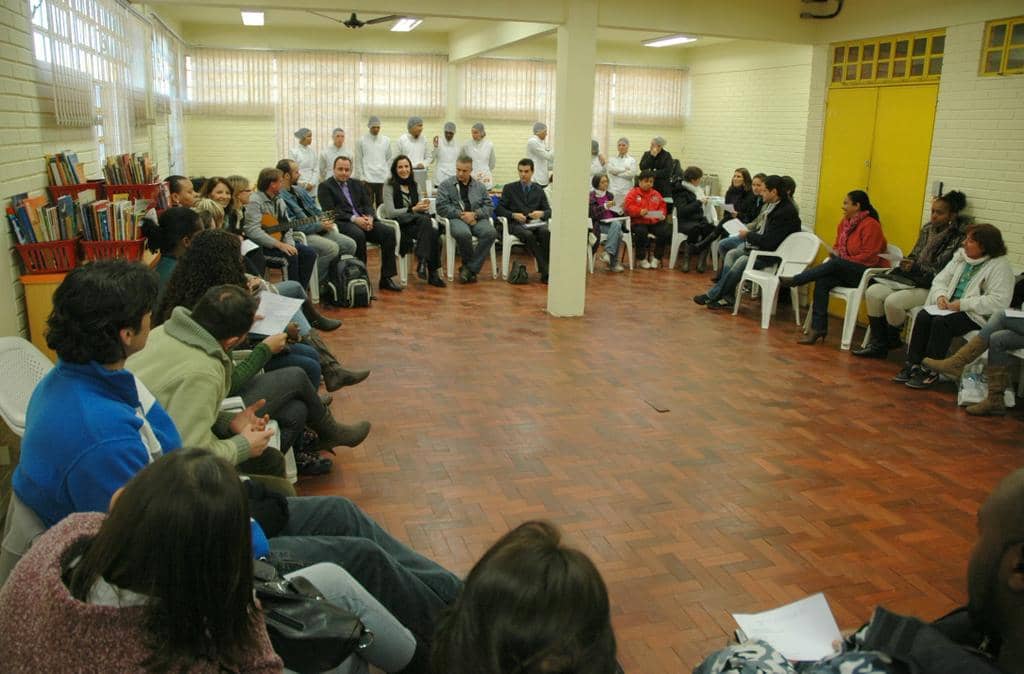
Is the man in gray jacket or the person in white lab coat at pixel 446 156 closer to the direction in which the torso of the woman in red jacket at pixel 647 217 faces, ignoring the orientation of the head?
the man in gray jacket

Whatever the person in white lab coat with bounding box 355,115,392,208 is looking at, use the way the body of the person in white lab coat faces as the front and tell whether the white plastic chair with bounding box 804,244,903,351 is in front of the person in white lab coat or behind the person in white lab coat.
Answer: in front

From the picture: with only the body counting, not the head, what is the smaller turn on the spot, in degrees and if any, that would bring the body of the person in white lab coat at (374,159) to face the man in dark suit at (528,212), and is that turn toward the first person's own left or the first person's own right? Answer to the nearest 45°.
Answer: approximately 45° to the first person's own left

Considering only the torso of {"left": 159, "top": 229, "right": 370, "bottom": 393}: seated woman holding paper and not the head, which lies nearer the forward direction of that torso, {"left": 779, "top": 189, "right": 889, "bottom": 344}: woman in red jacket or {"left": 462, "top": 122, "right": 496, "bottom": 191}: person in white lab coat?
the woman in red jacket

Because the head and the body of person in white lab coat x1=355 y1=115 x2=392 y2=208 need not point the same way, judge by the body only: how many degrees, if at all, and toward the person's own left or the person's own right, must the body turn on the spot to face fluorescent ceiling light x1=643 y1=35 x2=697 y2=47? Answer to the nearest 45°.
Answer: approximately 90° to the person's own left

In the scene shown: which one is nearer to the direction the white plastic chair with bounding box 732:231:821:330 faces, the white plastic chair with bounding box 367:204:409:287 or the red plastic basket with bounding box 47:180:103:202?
the red plastic basket

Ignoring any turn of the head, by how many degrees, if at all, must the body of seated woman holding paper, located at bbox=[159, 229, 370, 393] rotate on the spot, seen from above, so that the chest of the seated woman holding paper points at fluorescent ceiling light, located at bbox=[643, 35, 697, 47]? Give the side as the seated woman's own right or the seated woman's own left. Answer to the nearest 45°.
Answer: approximately 45° to the seated woman's own left

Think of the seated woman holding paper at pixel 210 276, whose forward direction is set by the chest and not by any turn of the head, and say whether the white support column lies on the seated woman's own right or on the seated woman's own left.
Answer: on the seated woman's own left

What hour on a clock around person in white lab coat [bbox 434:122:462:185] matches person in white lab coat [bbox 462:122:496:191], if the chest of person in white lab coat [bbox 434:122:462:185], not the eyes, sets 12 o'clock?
person in white lab coat [bbox 462:122:496:191] is roughly at 10 o'clock from person in white lab coat [bbox 434:122:462:185].

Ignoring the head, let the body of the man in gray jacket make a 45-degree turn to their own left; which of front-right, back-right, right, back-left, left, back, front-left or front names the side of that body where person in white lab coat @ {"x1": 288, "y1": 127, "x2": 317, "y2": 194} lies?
back

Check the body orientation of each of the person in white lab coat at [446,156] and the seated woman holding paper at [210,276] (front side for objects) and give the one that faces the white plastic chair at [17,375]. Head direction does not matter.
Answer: the person in white lab coat

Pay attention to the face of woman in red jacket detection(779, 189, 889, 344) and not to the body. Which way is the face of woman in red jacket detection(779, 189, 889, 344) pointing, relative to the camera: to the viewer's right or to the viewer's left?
to the viewer's left

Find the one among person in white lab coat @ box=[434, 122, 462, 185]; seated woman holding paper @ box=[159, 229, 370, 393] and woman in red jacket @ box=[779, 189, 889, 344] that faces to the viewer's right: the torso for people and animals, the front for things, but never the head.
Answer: the seated woman holding paper

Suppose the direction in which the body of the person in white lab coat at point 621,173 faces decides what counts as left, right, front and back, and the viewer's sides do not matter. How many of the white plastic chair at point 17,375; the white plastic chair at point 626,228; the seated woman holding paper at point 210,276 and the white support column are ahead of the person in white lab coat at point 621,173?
4

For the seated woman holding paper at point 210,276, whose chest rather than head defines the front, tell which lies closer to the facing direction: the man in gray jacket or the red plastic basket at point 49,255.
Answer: the man in gray jacket

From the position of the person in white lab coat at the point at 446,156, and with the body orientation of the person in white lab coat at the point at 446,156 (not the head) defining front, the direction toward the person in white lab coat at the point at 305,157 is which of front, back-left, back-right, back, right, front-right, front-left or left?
right

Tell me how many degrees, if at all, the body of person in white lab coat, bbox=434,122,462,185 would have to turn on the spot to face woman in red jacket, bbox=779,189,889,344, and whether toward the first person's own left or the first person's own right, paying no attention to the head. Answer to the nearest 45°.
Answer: approximately 45° to the first person's own left

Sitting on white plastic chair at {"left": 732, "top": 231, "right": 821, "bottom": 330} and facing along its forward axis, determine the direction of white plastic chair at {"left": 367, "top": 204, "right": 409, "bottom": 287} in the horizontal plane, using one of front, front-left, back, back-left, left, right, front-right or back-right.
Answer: front-right
